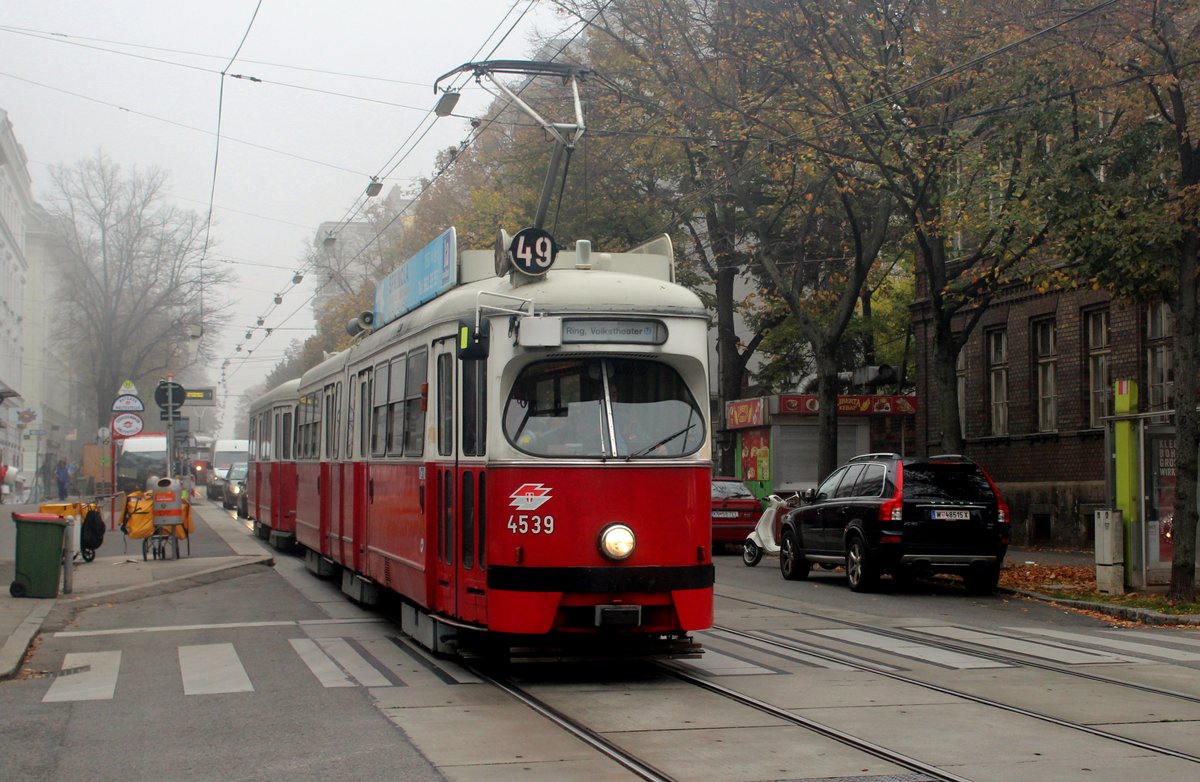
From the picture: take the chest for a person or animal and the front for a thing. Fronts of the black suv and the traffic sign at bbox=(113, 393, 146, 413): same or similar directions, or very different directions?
very different directions

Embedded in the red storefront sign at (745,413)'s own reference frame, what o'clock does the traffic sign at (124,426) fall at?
The traffic sign is roughly at 12 o'clock from the red storefront sign.

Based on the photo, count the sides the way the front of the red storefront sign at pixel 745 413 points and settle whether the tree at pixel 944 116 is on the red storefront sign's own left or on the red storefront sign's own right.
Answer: on the red storefront sign's own left

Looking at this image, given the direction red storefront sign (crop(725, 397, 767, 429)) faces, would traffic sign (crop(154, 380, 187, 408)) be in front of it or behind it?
in front

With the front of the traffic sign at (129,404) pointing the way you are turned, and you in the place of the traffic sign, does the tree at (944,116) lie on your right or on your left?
on your left

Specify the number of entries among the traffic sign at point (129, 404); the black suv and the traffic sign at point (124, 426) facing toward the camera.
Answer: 2

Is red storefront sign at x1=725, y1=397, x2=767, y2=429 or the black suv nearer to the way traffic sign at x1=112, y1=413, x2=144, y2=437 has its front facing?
the black suv

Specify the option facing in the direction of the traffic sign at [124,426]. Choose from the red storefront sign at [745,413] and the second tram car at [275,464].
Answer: the red storefront sign

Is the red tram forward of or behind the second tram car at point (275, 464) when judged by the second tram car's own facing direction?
forward

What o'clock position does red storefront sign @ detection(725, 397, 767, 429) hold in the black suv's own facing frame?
The red storefront sign is roughly at 1 o'clock from the black suv.
